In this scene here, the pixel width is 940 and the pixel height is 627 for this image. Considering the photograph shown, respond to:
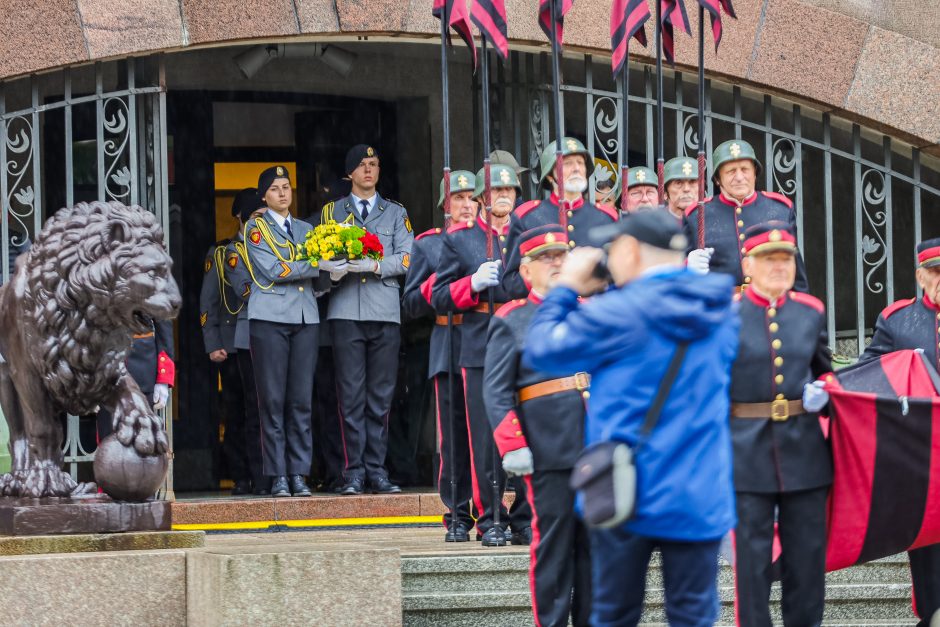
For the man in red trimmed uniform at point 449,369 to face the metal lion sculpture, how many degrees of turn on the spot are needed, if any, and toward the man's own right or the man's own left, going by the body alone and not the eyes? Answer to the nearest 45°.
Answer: approximately 45° to the man's own right

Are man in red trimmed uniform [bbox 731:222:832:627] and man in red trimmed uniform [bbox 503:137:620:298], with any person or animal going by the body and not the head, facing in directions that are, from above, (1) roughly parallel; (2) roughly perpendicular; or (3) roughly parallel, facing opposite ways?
roughly parallel

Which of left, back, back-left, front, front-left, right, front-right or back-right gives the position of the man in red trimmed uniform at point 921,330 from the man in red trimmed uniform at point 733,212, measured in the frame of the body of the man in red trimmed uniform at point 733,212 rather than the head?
front-left

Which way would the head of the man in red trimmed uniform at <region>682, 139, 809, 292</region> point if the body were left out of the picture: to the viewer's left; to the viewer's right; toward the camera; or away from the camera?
toward the camera

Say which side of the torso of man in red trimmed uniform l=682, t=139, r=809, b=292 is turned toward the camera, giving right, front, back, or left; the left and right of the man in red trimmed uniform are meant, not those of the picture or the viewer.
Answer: front

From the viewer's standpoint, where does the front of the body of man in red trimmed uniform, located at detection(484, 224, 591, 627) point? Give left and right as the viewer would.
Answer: facing the viewer and to the right of the viewer

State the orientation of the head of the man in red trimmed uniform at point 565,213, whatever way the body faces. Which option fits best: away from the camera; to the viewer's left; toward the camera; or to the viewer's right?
toward the camera

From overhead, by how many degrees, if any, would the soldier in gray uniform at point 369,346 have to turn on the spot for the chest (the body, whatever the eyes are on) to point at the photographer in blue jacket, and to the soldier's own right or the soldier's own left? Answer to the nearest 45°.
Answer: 0° — they already face them

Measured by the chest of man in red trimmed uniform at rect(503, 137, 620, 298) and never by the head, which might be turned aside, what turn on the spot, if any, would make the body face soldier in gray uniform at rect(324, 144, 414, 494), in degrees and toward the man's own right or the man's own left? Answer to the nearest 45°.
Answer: approximately 135° to the man's own right

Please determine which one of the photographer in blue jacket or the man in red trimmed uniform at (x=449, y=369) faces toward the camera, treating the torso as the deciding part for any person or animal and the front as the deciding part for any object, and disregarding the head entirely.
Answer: the man in red trimmed uniform

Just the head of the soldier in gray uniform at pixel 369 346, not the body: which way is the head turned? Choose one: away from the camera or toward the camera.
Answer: toward the camera

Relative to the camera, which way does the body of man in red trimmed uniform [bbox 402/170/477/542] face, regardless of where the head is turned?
toward the camera

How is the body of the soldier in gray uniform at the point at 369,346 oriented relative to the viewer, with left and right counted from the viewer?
facing the viewer

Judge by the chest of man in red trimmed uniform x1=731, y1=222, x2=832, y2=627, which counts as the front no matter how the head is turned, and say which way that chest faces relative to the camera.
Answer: toward the camera

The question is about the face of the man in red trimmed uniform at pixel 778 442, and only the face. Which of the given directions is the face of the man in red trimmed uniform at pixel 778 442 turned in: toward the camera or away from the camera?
toward the camera
